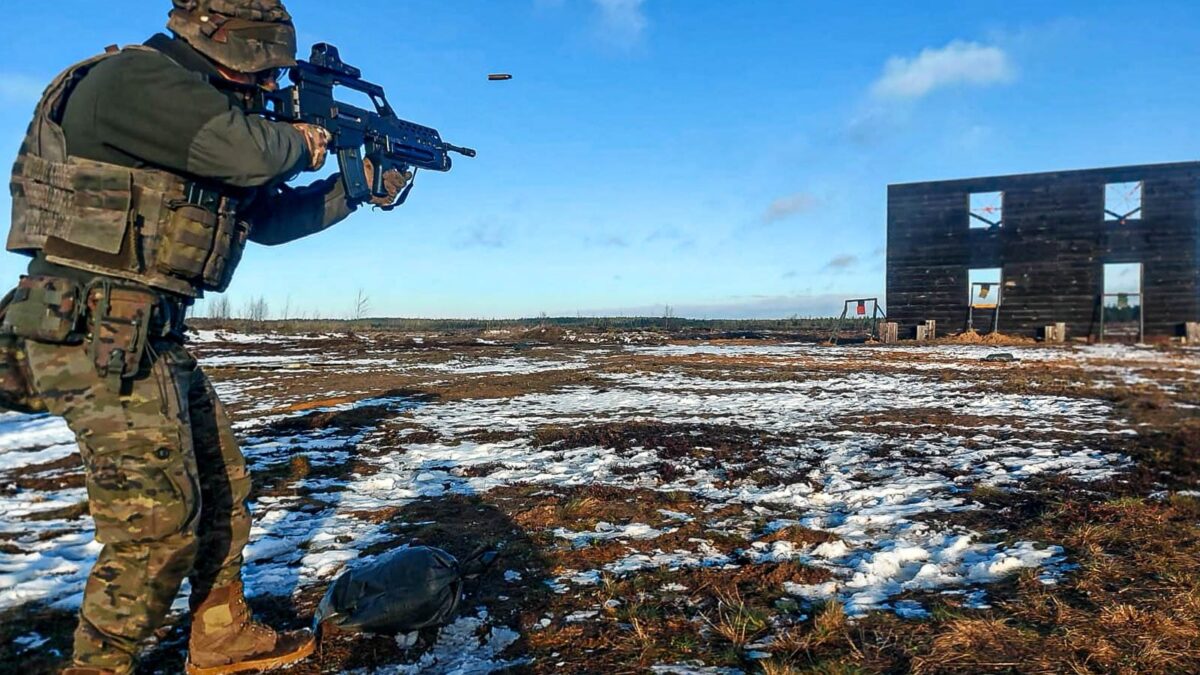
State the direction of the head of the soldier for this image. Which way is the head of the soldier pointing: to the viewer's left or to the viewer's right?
to the viewer's right

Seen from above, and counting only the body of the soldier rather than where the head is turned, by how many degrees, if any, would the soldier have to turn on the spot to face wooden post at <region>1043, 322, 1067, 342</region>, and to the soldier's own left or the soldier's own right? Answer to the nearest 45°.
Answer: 0° — they already face it

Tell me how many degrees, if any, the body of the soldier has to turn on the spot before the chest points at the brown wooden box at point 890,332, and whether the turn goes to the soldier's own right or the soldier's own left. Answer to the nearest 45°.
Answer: approximately 45° to the soldier's own left

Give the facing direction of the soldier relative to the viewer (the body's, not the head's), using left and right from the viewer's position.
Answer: facing to the right of the viewer
